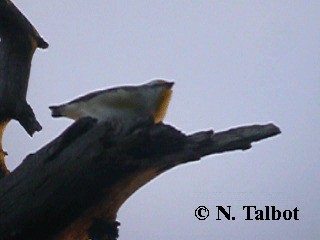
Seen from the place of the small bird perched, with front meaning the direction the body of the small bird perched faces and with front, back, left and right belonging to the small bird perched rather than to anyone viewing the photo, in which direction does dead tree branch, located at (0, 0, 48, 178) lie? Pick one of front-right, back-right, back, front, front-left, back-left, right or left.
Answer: back-left

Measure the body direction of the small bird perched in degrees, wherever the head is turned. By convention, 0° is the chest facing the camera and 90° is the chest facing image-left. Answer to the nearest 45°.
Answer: approximately 270°
